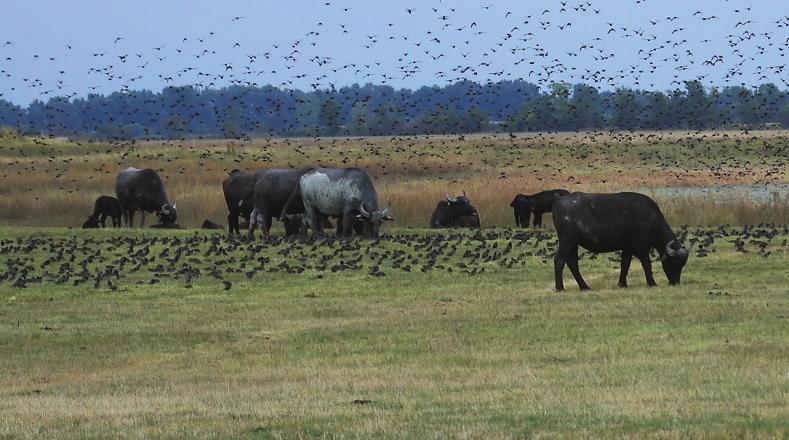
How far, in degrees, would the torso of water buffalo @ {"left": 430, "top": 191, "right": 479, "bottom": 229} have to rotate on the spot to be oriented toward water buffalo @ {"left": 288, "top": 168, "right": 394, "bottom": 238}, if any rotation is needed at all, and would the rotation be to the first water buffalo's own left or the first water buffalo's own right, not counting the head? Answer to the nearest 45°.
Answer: approximately 90° to the first water buffalo's own right

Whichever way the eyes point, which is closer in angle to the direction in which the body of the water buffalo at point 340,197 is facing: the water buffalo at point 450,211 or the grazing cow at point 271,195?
the water buffalo

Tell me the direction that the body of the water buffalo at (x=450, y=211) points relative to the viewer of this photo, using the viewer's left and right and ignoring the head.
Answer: facing the viewer and to the right of the viewer

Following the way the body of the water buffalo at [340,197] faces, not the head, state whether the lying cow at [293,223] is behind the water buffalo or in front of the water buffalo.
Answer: behind

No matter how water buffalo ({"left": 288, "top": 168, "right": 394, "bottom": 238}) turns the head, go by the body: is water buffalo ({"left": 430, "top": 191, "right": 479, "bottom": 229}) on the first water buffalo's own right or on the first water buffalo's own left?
on the first water buffalo's own left

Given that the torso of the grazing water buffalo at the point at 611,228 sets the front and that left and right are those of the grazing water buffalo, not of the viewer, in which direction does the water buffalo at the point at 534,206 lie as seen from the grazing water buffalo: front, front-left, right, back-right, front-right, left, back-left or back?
left

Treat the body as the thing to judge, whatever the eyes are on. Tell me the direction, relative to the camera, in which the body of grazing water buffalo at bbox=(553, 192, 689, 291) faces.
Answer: to the viewer's right
